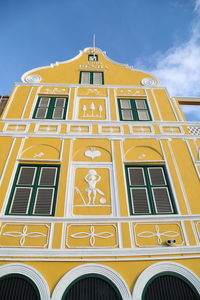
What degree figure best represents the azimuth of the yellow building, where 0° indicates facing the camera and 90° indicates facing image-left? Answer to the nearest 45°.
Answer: approximately 0°
